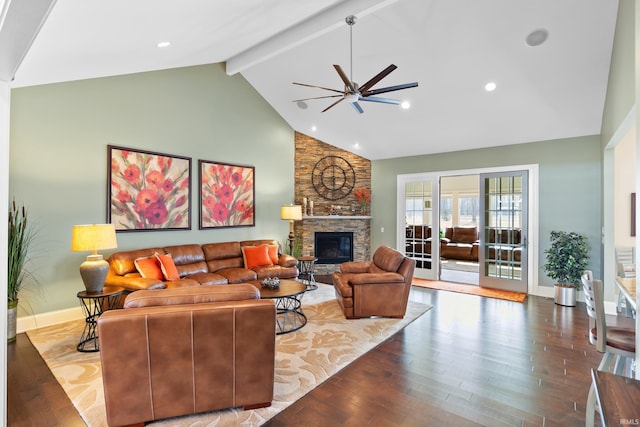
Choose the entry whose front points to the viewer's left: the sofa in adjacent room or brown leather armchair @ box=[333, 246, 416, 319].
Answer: the brown leather armchair

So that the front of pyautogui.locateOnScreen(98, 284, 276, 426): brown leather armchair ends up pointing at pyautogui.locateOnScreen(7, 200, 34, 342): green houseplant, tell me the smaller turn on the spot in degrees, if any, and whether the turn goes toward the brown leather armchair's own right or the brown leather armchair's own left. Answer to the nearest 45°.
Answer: approximately 45° to the brown leather armchair's own left

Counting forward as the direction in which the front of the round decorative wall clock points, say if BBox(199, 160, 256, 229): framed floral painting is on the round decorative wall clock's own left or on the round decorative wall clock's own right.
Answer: on the round decorative wall clock's own right

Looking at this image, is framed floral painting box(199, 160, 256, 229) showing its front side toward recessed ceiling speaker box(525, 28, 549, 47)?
yes

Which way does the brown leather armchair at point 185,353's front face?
away from the camera

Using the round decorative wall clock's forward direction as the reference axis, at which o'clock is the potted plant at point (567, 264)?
The potted plant is roughly at 10 o'clock from the round decorative wall clock.
